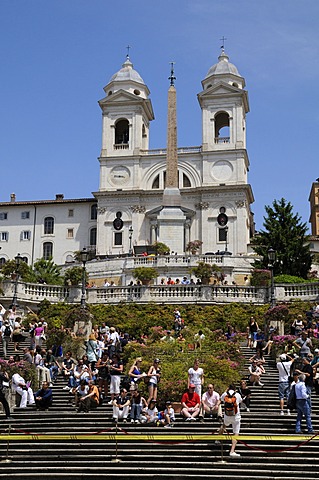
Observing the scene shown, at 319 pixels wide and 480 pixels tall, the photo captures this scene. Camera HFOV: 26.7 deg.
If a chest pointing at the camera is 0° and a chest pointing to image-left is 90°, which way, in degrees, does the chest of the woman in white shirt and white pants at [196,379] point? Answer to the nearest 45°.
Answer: approximately 0°

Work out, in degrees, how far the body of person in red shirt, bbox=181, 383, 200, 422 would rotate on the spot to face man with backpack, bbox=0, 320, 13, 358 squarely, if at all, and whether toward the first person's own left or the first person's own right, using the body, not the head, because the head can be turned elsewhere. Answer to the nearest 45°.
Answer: approximately 135° to the first person's own right

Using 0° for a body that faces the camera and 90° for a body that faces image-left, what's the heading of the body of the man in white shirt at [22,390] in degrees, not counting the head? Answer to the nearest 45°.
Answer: approximately 315°

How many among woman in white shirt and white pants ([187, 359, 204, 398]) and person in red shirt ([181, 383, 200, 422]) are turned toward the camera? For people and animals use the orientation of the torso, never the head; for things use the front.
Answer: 2

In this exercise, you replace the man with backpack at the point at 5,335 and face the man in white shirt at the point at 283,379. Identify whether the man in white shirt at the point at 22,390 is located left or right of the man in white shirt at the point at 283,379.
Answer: right

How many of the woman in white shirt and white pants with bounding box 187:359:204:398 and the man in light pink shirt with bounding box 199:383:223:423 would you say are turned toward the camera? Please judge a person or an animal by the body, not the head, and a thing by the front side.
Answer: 2

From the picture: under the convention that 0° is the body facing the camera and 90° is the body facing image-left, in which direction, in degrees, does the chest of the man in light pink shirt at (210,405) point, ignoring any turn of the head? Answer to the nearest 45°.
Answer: approximately 0°
